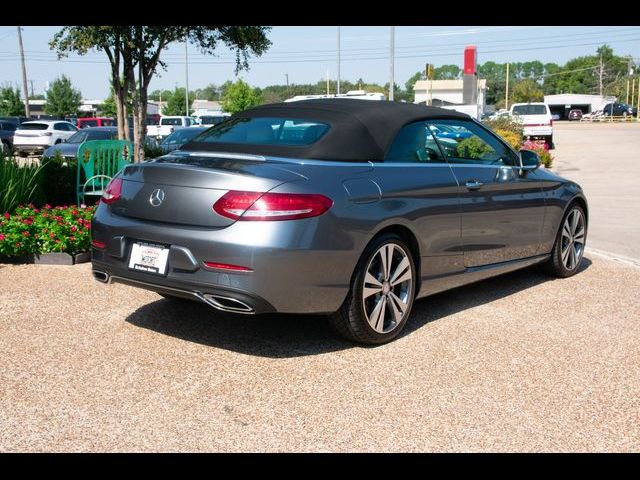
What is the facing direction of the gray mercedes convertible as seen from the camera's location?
facing away from the viewer and to the right of the viewer

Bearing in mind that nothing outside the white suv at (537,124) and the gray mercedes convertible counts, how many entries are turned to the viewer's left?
0

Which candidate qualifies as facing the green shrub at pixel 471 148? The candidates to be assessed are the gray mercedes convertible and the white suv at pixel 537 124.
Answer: the gray mercedes convertible

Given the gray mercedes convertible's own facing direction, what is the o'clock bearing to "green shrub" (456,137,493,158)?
The green shrub is roughly at 12 o'clock from the gray mercedes convertible.

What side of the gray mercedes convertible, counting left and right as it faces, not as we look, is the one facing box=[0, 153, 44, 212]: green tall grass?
left

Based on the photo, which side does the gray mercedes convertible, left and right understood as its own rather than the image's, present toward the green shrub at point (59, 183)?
left

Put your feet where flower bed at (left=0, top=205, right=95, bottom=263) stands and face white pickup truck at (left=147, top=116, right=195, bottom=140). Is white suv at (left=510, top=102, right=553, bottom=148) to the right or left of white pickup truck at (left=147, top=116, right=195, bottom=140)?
right
